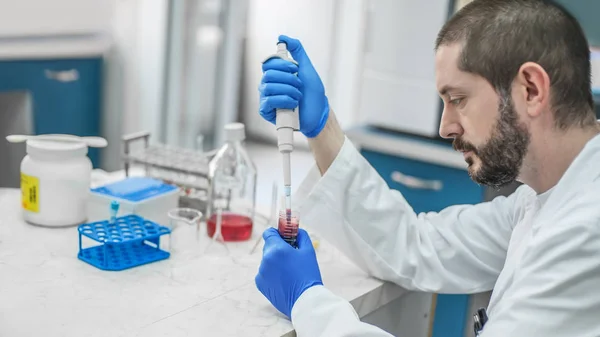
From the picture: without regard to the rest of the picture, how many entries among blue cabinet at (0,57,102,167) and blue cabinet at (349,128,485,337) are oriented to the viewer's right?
0

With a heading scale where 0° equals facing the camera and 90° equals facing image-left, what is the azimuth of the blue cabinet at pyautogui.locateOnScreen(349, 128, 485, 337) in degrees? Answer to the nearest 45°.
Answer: approximately 45°

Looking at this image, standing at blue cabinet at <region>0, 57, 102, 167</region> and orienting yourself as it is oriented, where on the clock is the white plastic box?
The white plastic box is roughly at 12 o'clock from the blue cabinet.

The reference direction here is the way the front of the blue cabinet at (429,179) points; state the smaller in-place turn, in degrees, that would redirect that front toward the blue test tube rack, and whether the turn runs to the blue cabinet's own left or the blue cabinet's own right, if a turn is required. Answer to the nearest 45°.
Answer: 0° — it already faces it

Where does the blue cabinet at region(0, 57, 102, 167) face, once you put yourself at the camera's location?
facing the viewer

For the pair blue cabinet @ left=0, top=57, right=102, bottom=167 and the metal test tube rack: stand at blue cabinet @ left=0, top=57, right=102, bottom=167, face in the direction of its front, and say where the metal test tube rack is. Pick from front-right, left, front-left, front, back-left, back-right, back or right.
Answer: front

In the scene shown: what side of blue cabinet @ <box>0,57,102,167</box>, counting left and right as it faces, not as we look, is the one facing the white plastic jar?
front

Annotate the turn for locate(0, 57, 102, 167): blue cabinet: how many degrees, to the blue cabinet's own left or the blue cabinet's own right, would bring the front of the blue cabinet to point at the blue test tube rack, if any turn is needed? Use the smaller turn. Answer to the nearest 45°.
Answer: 0° — it already faces it

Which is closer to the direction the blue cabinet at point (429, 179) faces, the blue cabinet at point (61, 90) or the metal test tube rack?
the metal test tube rack

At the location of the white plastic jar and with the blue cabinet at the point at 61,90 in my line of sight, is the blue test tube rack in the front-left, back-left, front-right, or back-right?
back-right
